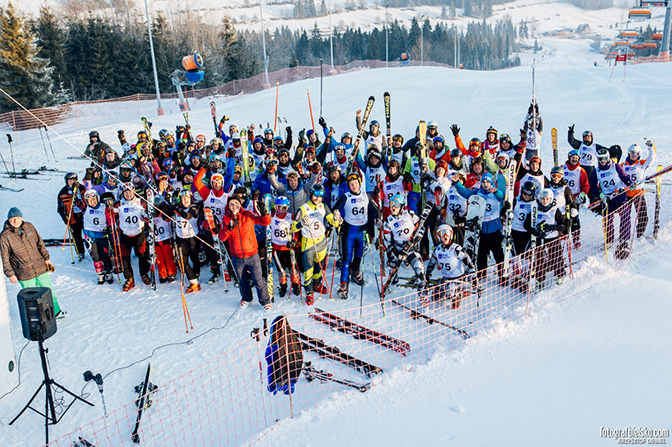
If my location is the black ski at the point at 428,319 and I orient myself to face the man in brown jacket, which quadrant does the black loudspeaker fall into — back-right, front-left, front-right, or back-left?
front-left

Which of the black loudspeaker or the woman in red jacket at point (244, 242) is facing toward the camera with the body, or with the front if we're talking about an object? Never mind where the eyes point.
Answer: the woman in red jacket

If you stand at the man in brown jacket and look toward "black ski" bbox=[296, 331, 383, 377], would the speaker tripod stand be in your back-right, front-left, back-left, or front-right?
front-right

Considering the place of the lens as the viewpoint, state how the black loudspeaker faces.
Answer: facing away from the viewer and to the right of the viewer

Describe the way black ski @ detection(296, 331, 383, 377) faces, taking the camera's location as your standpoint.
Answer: facing the viewer and to the right of the viewer

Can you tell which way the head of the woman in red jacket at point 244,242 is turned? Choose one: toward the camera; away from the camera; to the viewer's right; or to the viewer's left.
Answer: toward the camera

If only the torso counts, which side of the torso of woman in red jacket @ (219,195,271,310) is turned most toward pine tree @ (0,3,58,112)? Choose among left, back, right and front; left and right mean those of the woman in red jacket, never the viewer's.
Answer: back

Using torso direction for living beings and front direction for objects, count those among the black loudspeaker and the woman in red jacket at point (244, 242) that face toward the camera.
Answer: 1

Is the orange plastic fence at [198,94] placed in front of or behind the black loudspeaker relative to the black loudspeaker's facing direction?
in front

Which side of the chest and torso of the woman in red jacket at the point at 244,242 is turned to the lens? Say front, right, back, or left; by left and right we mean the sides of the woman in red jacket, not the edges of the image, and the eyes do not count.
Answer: front

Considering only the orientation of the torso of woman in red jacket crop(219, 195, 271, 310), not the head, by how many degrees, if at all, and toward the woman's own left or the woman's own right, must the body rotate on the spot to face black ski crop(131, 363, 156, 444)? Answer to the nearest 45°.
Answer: approximately 45° to the woman's own right
